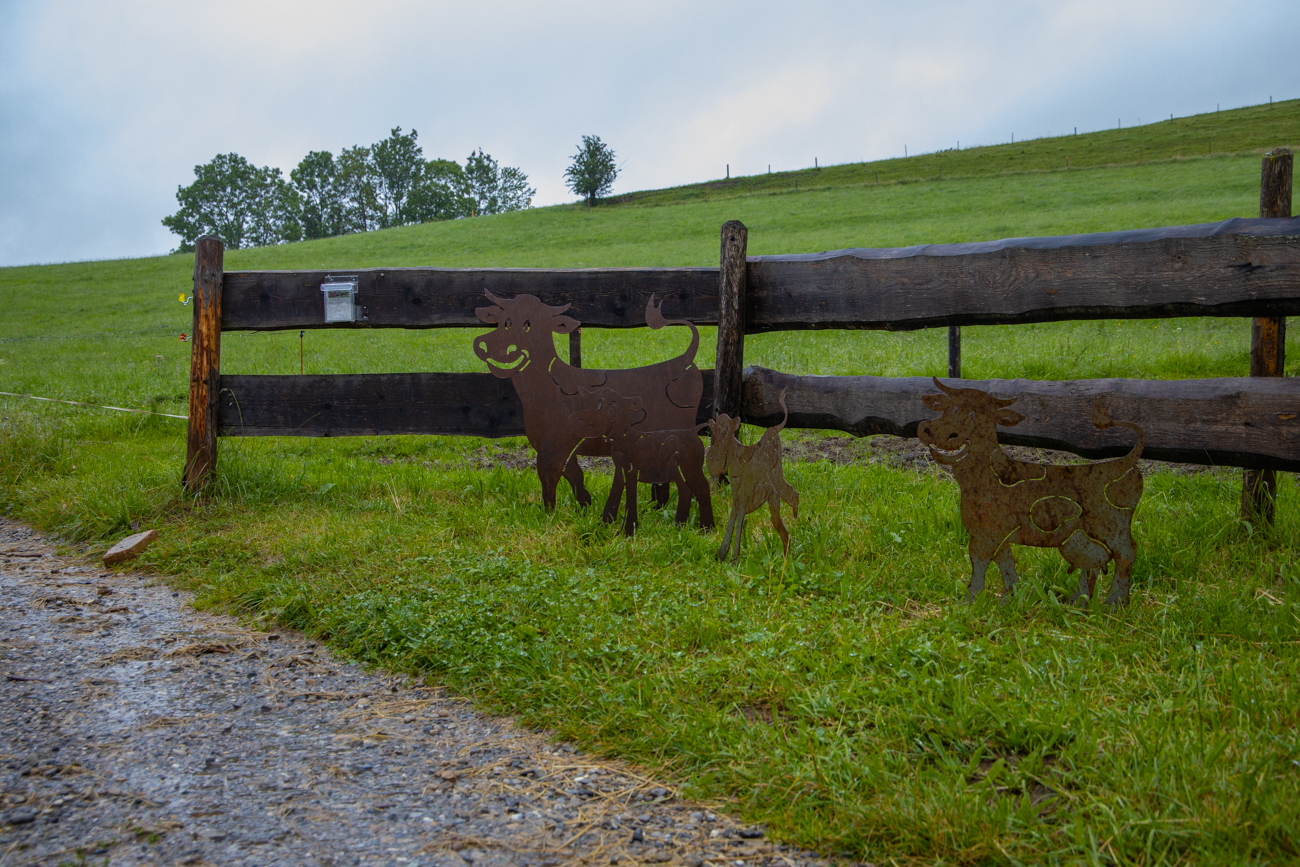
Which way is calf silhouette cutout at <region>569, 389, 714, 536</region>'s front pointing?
to the viewer's left

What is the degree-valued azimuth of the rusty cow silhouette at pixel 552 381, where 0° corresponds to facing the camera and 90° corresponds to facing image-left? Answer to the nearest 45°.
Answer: approximately 90°

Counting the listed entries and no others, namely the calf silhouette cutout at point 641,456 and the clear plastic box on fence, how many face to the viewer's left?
1

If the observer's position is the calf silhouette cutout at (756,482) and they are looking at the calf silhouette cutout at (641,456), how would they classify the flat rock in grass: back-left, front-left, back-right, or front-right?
front-left

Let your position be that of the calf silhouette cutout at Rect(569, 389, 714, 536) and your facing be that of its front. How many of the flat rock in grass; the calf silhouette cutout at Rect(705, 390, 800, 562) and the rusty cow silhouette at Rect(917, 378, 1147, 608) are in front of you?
1

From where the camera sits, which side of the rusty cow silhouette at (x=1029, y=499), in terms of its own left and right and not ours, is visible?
left

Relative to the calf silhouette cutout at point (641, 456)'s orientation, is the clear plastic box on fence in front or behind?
in front

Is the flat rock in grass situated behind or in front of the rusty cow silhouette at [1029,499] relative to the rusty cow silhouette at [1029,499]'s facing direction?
in front

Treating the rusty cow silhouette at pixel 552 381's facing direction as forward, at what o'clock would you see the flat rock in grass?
The flat rock in grass is roughly at 12 o'clock from the rusty cow silhouette.

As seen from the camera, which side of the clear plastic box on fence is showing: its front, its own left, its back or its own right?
front

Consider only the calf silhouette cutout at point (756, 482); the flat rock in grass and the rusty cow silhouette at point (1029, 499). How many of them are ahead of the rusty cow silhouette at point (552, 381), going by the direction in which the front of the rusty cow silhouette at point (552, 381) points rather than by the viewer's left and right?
1

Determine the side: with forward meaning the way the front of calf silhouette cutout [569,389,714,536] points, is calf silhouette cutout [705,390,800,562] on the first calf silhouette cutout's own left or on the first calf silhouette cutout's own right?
on the first calf silhouette cutout's own left

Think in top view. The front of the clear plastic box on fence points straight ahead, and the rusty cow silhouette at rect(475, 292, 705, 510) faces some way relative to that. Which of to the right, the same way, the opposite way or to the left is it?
to the right

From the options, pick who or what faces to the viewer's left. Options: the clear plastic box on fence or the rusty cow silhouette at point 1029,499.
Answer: the rusty cow silhouette

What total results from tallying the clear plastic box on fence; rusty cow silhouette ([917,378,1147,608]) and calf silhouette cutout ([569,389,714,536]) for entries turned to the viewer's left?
2
